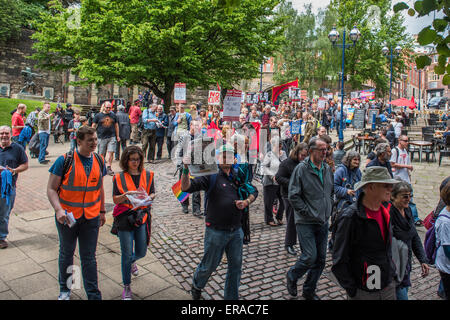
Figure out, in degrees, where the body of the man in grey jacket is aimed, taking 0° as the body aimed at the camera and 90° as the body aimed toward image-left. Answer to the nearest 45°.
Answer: approximately 315°

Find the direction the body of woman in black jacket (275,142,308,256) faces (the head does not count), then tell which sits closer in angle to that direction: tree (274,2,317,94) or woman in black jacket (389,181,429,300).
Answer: the woman in black jacket

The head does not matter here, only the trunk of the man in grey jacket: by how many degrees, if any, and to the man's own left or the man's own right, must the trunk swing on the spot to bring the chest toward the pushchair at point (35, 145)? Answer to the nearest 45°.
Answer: approximately 180°

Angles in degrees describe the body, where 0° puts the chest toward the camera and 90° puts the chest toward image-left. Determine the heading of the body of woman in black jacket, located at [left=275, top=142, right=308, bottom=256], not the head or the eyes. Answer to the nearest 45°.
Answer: approximately 315°

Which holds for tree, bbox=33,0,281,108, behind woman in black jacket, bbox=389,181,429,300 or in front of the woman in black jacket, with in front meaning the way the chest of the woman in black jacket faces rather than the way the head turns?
behind

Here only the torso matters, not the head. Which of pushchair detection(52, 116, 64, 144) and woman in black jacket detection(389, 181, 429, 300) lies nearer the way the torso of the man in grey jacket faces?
the woman in black jacket
